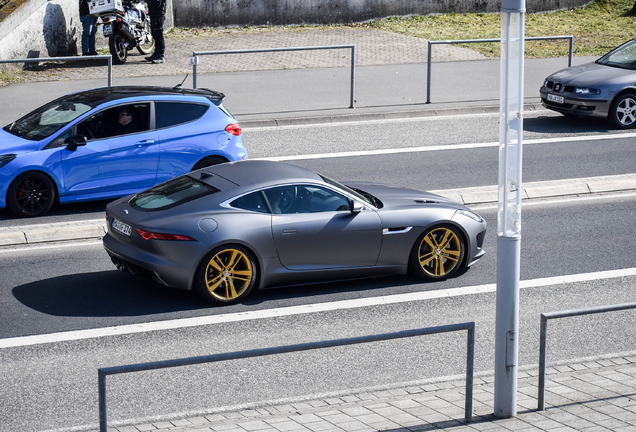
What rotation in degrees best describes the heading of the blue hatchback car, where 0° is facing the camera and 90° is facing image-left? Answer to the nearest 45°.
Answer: approximately 45°

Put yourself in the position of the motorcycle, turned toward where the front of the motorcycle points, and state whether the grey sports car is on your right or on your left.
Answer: on your right

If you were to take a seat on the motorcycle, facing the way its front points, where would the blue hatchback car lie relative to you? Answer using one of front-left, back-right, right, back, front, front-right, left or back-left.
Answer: back-right

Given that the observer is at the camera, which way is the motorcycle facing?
facing away from the viewer and to the right of the viewer

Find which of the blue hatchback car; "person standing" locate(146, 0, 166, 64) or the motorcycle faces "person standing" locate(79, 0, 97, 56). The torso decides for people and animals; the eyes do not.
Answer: "person standing" locate(146, 0, 166, 64)

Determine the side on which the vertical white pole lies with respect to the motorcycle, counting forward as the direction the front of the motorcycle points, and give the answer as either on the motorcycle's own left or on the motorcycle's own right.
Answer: on the motorcycle's own right

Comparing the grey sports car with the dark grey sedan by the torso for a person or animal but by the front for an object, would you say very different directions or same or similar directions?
very different directions

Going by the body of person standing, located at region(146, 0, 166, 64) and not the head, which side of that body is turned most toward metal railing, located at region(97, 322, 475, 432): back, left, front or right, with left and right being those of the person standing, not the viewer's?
left

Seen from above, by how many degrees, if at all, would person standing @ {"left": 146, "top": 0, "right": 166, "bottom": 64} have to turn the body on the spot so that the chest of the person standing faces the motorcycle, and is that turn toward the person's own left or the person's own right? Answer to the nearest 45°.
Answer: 0° — they already face it

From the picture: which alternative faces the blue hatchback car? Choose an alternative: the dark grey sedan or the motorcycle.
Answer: the dark grey sedan
